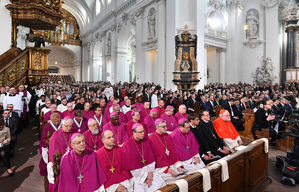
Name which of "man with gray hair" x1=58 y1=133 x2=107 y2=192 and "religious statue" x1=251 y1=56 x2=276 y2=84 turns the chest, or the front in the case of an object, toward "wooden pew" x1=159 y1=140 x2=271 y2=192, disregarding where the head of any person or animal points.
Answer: the religious statue

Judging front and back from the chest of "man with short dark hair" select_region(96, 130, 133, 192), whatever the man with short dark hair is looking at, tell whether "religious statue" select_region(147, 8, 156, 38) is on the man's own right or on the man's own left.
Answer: on the man's own left

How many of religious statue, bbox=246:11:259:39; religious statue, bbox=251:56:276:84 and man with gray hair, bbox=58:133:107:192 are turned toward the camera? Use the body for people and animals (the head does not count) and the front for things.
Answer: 3

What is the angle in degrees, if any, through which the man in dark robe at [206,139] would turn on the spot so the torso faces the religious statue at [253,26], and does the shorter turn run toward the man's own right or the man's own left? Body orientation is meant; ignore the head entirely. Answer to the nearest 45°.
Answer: approximately 135° to the man's own left

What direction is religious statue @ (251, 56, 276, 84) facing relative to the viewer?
toward the camera

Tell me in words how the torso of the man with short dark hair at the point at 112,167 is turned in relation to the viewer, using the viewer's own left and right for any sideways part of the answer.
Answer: facing the viewer and to the right of the viewer

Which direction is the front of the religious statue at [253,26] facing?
toward the camera

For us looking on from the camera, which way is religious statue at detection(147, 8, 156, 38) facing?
facing the viewer and to the left of the viewer

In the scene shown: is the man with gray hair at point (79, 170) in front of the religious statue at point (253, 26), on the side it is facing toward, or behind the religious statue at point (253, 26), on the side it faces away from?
in front

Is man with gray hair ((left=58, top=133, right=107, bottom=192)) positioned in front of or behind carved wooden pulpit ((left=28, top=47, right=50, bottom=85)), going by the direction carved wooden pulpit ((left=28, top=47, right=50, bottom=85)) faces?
in front

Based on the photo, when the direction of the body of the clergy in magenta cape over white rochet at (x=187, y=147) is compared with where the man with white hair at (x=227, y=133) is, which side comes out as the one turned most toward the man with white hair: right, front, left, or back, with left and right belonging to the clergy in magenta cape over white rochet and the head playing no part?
left
